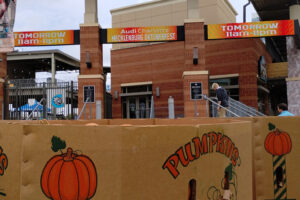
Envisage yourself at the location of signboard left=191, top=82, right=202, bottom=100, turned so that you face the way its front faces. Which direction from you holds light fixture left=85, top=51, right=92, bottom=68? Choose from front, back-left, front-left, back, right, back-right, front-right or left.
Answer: right

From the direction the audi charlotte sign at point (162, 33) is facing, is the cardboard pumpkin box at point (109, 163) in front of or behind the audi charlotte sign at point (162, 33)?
in front

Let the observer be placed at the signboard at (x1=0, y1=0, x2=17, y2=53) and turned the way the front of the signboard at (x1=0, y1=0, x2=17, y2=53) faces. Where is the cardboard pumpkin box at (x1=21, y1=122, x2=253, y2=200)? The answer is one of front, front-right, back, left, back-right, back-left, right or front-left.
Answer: front

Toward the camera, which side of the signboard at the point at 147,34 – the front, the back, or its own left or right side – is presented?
front

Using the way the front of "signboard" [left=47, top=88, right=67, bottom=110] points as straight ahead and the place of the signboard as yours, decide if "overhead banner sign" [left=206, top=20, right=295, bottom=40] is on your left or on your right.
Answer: on your left

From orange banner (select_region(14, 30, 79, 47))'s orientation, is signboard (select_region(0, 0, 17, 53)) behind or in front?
in front

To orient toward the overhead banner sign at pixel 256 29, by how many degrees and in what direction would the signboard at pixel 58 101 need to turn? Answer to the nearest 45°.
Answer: approximately 90° to its left

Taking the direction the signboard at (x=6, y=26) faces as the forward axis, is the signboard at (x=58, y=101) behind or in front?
behind

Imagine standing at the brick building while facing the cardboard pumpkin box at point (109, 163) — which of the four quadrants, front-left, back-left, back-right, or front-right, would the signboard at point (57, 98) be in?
front-right

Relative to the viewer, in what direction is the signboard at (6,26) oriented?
toward the camera

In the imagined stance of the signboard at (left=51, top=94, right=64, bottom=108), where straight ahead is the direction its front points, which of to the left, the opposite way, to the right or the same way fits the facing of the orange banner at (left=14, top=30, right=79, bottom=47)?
the same way

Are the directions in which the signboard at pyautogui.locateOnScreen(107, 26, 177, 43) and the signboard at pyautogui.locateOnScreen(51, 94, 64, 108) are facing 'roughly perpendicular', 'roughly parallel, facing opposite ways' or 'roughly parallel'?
roughly parallel

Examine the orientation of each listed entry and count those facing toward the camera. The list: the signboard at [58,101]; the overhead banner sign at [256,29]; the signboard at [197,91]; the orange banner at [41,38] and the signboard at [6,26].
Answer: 5
